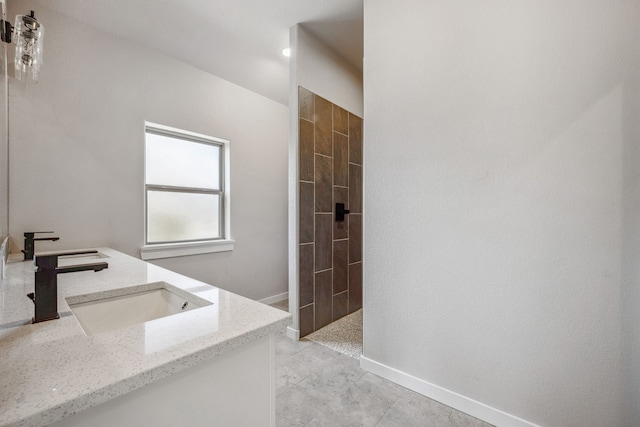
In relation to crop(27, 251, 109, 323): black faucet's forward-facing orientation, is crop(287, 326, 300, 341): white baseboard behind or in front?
in front

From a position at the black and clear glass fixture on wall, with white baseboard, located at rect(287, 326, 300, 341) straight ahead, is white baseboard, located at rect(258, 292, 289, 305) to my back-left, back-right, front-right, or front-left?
front-left

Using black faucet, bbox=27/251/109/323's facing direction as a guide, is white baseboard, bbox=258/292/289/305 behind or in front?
in front

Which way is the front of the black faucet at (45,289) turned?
to the viewer's right
